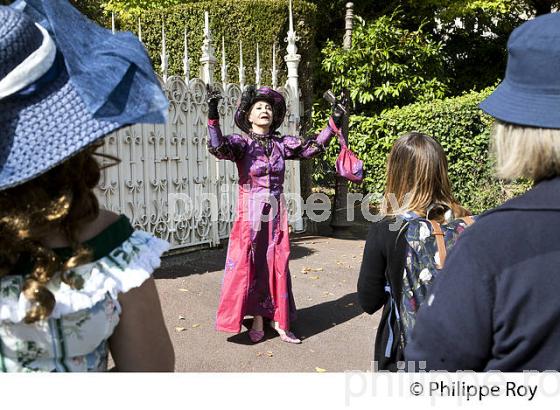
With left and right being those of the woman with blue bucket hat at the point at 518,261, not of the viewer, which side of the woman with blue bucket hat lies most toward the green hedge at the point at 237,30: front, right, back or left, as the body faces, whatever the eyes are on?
front

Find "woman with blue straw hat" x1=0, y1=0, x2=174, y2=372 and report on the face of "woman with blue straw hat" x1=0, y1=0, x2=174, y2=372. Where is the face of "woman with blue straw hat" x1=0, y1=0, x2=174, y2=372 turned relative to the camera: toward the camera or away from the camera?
away from the camera

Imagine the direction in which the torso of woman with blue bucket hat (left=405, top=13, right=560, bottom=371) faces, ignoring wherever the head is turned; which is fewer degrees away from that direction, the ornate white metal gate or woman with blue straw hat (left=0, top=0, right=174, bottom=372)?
the ornate white metal gate

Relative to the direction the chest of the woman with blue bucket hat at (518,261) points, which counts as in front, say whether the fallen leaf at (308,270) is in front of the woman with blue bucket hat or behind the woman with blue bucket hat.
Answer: in front

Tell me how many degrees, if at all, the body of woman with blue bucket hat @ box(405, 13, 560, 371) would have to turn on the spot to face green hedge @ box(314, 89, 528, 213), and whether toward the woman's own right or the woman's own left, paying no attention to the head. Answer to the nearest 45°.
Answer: approximately 45° to the woman's own right

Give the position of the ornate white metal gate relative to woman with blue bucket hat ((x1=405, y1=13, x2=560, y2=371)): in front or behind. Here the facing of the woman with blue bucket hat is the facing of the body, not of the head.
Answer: in front

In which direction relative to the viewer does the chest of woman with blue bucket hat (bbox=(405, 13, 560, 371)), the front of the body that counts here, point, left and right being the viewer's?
facing away from the viewer and to the left of the viewer

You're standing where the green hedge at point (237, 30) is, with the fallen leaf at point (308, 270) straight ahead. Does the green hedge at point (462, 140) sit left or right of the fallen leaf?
left

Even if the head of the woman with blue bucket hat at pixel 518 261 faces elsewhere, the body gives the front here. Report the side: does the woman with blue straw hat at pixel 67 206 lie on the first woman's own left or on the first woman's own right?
on the first woman's own left

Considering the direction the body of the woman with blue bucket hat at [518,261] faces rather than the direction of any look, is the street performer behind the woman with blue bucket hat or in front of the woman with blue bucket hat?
in front
